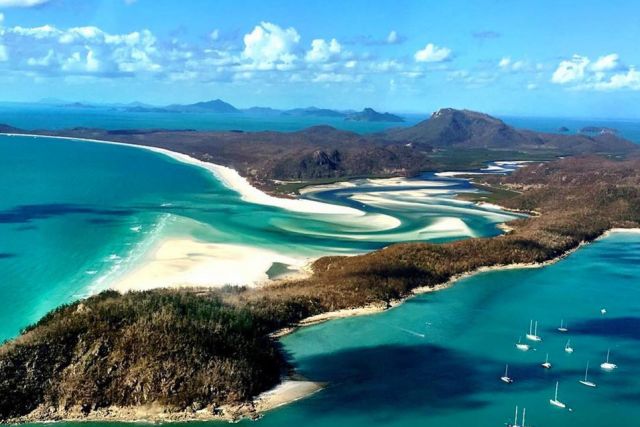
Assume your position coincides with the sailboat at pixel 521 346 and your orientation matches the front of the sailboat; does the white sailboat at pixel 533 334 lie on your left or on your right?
on your right

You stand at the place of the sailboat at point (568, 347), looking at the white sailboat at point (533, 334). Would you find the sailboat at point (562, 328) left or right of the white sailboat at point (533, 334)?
right

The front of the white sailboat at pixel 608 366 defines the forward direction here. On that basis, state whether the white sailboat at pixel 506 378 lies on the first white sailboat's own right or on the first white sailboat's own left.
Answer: on the first white sailboat's own left
